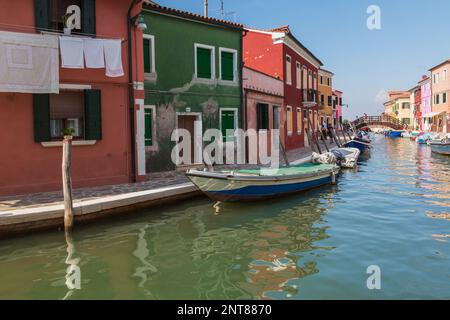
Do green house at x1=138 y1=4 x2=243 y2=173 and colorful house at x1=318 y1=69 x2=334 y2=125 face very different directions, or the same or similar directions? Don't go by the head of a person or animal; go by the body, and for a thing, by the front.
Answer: same or similar directions

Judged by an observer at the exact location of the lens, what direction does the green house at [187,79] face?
facing the viewer and to the right of the viewer

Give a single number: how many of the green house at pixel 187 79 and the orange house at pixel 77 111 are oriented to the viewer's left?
0

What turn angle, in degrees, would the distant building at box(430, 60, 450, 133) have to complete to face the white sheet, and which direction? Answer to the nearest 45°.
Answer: approximately 45° to its left

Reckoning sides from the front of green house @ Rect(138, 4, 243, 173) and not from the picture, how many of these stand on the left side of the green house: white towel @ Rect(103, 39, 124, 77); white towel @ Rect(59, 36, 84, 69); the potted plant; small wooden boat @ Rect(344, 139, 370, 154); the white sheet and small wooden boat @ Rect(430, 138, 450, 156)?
2

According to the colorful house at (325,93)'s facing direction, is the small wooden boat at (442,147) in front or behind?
in front

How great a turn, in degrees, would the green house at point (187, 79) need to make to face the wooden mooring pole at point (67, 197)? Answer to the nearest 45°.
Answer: approximately 45° to its right

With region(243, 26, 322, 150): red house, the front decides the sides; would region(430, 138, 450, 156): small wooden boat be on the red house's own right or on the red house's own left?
on the red house's own left

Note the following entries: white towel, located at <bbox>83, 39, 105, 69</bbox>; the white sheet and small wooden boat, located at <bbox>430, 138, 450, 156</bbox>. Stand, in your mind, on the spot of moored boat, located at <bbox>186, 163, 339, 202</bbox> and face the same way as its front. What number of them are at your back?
1

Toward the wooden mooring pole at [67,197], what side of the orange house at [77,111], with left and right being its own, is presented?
front

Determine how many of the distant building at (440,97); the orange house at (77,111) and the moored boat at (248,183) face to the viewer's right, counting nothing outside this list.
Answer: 0

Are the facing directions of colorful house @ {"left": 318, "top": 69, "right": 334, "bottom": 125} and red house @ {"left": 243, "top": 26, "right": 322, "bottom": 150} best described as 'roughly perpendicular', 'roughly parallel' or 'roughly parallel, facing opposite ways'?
roughly parallel

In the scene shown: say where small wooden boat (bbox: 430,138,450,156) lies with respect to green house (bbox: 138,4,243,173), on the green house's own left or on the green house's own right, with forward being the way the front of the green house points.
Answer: on the green house's own left

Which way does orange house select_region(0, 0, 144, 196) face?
toward the camera

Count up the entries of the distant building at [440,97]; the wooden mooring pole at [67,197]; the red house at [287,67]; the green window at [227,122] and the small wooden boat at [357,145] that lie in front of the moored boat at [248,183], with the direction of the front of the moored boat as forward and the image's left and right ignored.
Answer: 1
